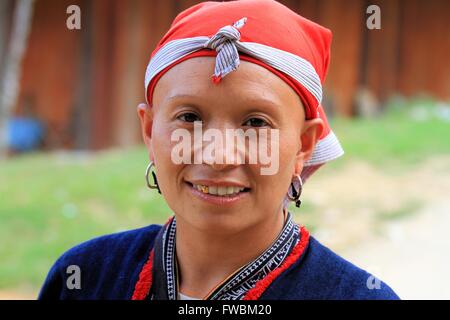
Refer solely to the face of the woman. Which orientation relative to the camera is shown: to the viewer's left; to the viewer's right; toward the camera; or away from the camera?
toward the camera

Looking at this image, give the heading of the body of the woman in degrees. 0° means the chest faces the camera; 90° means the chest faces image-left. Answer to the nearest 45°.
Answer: approximately 0°

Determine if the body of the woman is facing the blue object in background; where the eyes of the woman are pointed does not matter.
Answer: no
